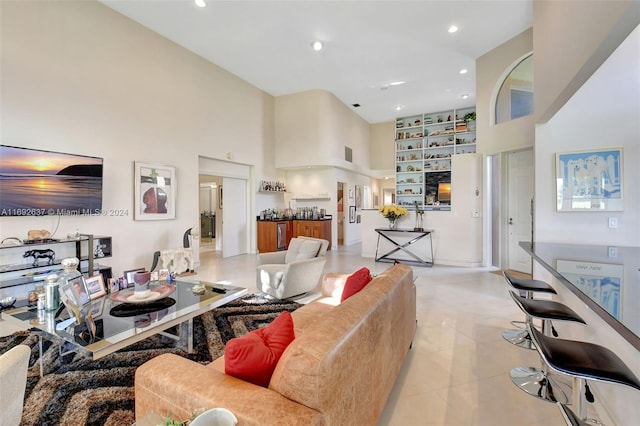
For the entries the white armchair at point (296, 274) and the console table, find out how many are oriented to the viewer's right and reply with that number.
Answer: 0

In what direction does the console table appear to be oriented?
toward the camera

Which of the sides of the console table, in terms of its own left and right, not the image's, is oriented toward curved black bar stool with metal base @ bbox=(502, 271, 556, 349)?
front

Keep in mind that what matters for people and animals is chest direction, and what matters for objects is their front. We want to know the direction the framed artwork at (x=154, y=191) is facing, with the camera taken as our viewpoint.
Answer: facing the viewer and to the right of the viewer

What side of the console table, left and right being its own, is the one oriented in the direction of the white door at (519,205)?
left

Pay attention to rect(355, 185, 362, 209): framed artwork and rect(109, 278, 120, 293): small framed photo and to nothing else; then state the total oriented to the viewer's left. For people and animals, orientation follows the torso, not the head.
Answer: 0

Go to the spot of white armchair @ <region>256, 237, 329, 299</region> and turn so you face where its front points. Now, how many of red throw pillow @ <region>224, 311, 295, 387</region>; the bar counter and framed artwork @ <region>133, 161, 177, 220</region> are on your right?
1

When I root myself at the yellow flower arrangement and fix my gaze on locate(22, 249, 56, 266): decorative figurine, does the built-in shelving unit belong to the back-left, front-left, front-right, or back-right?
back-right

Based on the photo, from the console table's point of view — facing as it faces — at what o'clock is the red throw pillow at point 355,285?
The red throw pillow is roughly at 12 o'clock from the console table.

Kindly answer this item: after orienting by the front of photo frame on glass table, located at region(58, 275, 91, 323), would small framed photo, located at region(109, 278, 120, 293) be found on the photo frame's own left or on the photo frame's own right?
on the photo frame's own left

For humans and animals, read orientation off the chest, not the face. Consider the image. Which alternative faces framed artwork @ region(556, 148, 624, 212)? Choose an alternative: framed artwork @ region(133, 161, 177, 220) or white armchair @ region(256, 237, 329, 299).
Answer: framed artwork @ region(133, 161, 177, 220)
